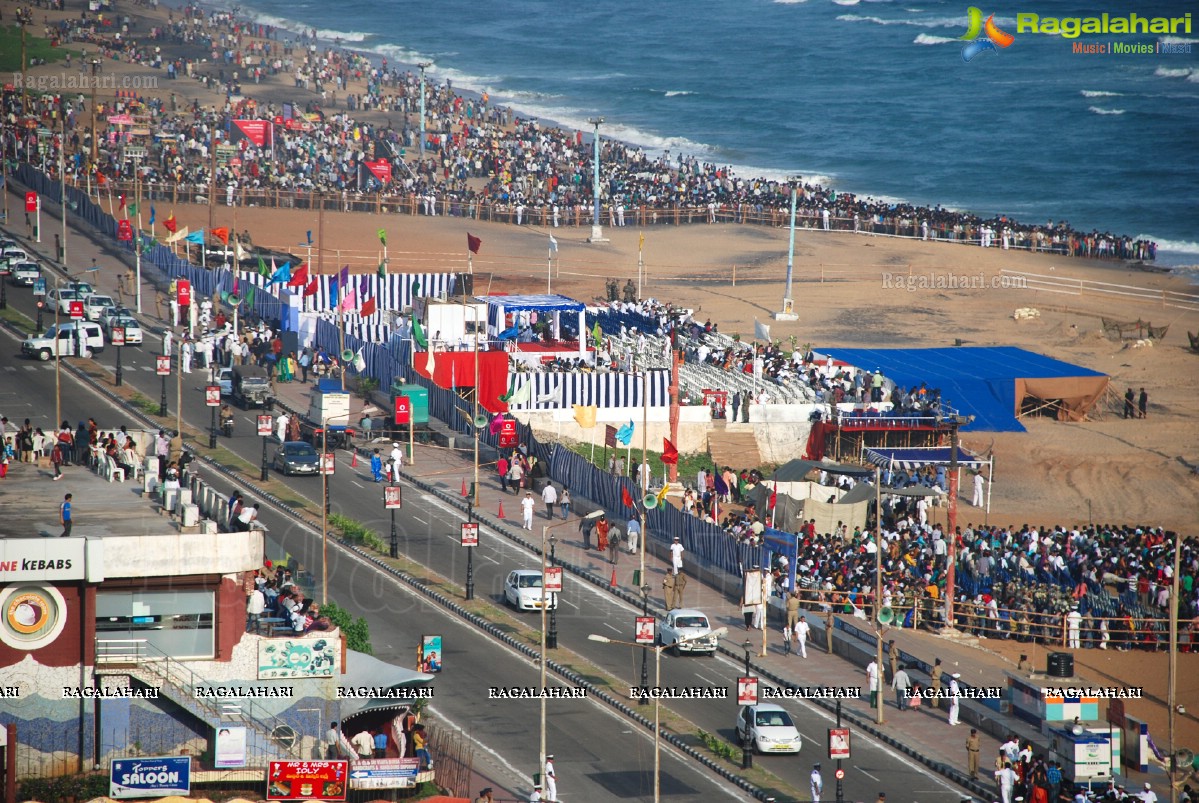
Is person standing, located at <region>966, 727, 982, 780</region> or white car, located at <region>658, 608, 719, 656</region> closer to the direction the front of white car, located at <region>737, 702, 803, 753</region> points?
the person standing

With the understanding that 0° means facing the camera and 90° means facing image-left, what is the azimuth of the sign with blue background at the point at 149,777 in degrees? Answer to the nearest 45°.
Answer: approximately 0°

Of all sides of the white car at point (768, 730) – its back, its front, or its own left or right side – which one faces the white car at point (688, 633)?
back

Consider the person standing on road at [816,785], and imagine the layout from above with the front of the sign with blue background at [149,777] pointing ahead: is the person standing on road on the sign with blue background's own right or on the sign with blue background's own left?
on the sign with blue background's own left

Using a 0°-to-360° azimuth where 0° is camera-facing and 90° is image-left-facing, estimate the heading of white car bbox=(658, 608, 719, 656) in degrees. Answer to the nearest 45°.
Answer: approximately 315°

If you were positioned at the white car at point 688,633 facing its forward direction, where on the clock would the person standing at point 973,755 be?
The person standing is roughly at 12 o'clock from the white car.

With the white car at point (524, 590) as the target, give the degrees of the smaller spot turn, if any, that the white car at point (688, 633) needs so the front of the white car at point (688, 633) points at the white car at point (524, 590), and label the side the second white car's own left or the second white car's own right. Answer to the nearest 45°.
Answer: approximately 180°

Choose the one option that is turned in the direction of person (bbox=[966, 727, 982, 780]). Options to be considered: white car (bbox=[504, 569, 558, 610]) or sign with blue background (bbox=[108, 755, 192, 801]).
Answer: the white car

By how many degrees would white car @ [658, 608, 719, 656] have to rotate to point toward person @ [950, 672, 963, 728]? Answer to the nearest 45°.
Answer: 0° — it already faces them

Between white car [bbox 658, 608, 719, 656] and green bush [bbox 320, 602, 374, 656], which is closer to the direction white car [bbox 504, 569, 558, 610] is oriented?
the white car

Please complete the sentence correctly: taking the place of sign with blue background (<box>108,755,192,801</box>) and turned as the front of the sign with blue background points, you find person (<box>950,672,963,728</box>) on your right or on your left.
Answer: on your left
